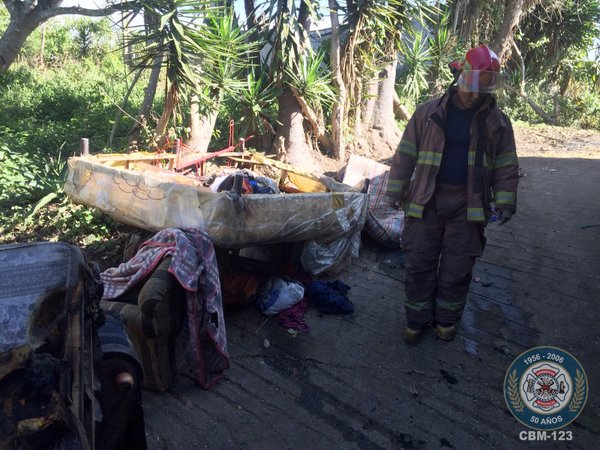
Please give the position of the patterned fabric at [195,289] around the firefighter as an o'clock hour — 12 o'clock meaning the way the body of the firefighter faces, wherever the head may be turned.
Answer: The patterned fabric is roughly at 2 o'clock from the firefighter.

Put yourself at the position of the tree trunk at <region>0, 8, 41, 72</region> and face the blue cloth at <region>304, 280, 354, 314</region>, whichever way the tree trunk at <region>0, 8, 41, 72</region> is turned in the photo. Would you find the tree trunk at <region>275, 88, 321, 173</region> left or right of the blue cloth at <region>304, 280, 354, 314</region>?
left

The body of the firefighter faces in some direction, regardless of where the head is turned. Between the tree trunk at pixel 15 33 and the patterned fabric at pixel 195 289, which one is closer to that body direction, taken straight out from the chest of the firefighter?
the patterned fabric

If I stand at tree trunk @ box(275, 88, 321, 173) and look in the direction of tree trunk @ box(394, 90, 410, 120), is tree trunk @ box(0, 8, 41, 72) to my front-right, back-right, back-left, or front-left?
back-left

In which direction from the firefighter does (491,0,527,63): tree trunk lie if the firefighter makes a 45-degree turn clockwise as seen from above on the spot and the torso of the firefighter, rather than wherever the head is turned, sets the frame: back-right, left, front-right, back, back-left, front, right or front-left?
back-right

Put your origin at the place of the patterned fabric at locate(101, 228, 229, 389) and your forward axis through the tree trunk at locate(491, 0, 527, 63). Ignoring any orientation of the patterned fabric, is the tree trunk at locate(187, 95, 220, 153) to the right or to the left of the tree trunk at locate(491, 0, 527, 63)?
left

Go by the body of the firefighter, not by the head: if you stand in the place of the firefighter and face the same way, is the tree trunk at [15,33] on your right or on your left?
on your right

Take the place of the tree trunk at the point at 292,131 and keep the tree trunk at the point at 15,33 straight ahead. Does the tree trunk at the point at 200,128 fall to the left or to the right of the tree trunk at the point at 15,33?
left

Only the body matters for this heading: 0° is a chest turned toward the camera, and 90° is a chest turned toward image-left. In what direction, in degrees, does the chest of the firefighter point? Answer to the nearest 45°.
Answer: approximately 0°

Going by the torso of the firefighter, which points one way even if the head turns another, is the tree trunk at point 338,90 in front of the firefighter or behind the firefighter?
behind

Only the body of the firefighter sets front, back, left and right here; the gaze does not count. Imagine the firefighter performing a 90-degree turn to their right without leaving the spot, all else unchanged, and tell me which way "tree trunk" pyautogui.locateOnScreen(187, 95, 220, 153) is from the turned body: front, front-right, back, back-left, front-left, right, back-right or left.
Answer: front-right
